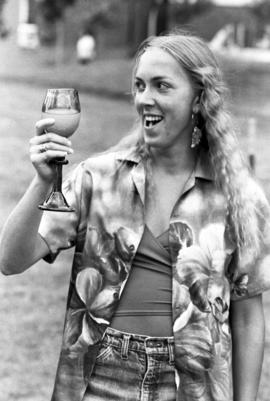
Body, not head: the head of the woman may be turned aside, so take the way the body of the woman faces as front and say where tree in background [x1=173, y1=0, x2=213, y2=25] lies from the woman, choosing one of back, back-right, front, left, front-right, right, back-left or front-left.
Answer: back

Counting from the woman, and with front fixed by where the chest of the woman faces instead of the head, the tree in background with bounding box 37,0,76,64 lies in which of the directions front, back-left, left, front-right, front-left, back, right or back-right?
back

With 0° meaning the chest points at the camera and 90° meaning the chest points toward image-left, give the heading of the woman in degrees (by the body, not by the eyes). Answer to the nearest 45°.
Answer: approximately 0°

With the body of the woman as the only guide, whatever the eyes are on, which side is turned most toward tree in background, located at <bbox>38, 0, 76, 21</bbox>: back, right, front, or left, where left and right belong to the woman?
back
